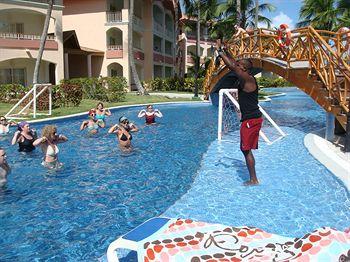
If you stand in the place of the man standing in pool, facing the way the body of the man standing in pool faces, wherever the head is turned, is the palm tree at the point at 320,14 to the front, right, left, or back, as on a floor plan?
right

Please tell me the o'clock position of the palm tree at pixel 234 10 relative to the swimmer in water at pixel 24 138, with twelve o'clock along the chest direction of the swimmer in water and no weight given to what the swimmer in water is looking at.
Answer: The palm tree is roughly at 9 o'clock from the swimmer in water.

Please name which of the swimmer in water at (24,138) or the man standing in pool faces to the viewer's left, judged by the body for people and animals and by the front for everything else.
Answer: the man standing in pool

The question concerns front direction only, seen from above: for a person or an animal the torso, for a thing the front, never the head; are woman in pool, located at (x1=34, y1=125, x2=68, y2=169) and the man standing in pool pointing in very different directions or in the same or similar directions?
very different directions

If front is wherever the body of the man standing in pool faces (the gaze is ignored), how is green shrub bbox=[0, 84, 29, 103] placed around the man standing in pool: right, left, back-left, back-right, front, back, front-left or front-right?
front-right

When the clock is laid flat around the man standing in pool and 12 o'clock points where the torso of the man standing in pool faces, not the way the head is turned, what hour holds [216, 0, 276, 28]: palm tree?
The palm tree is roughly at 3 o'clock from the man standing in pool.

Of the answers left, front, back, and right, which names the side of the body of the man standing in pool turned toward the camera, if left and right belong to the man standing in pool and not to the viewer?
left
